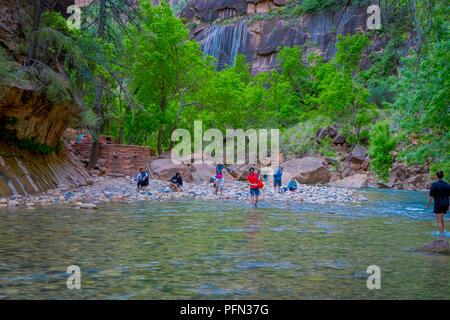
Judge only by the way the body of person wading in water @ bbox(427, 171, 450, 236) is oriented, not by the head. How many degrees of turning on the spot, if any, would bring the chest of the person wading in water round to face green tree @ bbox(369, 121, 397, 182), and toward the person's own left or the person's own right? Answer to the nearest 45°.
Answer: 0° — they already face it

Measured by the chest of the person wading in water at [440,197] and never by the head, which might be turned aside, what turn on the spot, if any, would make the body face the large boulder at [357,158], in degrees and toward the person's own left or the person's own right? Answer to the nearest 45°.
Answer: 0° — they already face it

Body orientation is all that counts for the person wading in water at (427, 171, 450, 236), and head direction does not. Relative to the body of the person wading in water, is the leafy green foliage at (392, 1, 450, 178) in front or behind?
in front

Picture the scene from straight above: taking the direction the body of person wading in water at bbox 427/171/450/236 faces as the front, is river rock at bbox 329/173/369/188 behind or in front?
in front
